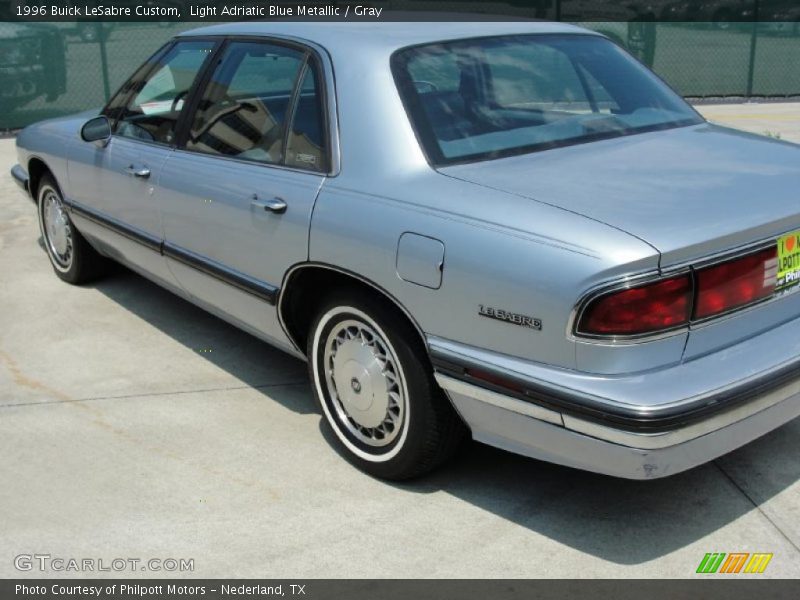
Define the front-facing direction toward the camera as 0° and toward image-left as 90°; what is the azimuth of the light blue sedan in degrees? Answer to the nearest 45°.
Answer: approximately 135°

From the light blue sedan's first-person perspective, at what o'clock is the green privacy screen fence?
The green privacy screen fence is roughly at 1 o'clock from the light blue sedan.
